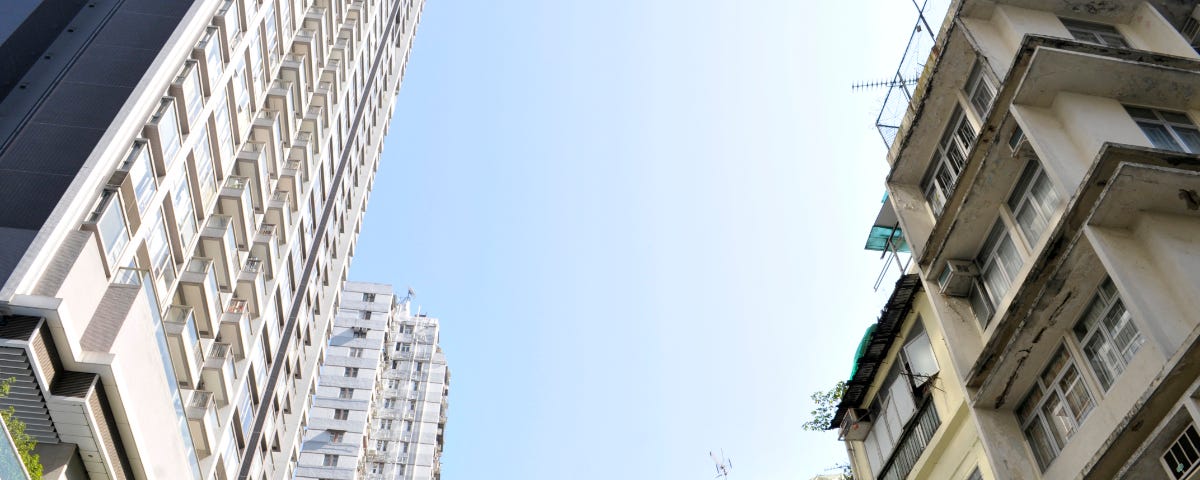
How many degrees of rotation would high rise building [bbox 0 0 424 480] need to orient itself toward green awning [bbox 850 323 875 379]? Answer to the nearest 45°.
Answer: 0° — it already faces it

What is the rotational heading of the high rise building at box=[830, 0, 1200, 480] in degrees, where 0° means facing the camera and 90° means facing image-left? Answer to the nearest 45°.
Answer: approximately 45°

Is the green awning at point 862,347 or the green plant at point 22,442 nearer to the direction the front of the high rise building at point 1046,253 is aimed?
the green plant

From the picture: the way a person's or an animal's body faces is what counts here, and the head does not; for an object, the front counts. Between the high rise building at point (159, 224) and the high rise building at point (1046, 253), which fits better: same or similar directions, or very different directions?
very different directions

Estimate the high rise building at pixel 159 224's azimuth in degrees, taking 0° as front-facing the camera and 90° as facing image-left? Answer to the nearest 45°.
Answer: approximately 315°

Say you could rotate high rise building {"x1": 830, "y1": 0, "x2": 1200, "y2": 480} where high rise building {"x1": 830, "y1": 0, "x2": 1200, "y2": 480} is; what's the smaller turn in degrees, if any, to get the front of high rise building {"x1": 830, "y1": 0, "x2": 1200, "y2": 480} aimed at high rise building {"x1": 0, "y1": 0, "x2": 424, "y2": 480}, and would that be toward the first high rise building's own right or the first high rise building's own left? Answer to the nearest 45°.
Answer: approximately 45° to the first high rise building's own right

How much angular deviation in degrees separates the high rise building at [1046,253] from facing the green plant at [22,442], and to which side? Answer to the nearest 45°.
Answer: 0° — it already faces it

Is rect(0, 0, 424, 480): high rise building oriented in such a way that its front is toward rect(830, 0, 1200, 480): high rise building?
yes
